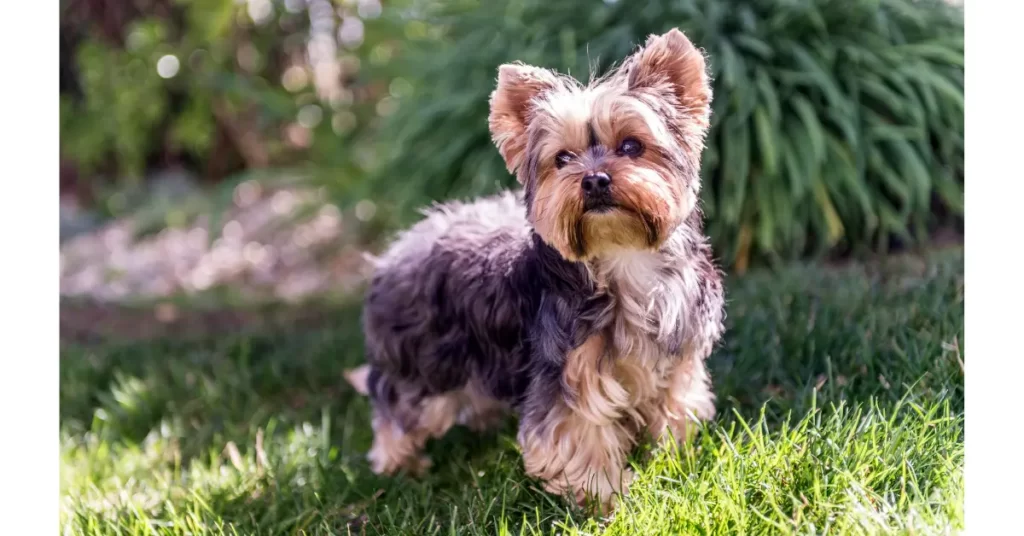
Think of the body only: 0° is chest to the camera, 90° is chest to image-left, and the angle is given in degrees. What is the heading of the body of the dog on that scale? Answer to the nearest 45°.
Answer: approximately 315°

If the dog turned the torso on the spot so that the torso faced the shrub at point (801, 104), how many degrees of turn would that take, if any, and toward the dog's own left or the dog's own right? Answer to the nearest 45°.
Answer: approximately 90° to the dog's own left
